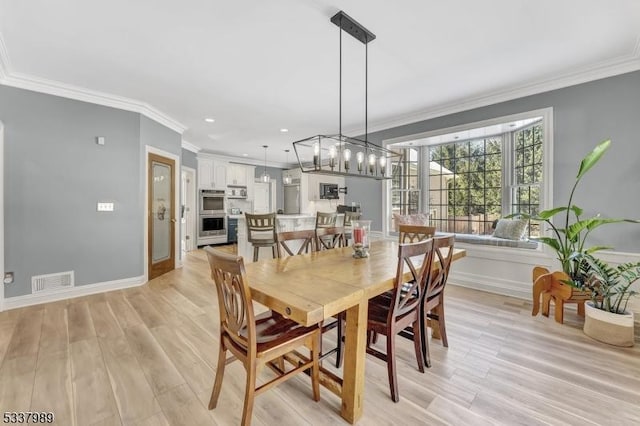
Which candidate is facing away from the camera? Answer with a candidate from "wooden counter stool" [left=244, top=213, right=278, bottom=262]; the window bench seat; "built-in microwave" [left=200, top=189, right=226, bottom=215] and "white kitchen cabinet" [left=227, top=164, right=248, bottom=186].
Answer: the wooden counter stool

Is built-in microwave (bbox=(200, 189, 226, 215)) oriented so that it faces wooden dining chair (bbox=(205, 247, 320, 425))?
yes

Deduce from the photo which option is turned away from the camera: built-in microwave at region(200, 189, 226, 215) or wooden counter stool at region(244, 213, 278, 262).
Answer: the wooden counter stool

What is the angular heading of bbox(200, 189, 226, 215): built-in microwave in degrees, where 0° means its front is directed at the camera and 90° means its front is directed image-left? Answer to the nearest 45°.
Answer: approximately 0°

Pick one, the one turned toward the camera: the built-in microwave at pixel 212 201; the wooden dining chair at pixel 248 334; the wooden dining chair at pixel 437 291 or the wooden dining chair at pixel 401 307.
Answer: the built-in microwave

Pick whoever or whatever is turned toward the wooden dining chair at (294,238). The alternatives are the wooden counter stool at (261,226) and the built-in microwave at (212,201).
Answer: the built-in microwave

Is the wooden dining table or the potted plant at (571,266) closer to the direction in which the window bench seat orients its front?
the wooden dining table

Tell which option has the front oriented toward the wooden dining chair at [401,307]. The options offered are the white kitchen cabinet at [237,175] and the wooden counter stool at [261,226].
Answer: the white kitchen cabinet

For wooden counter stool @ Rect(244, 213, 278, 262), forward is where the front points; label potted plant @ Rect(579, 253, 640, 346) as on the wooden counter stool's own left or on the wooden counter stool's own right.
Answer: on the wooden counter stool's own right

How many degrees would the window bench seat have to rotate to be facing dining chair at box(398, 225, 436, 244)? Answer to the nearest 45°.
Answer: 0° — it already faces it

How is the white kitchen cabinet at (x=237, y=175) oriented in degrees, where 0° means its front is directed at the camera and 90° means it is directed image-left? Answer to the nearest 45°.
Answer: approximately 0°

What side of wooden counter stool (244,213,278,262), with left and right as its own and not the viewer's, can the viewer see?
back
